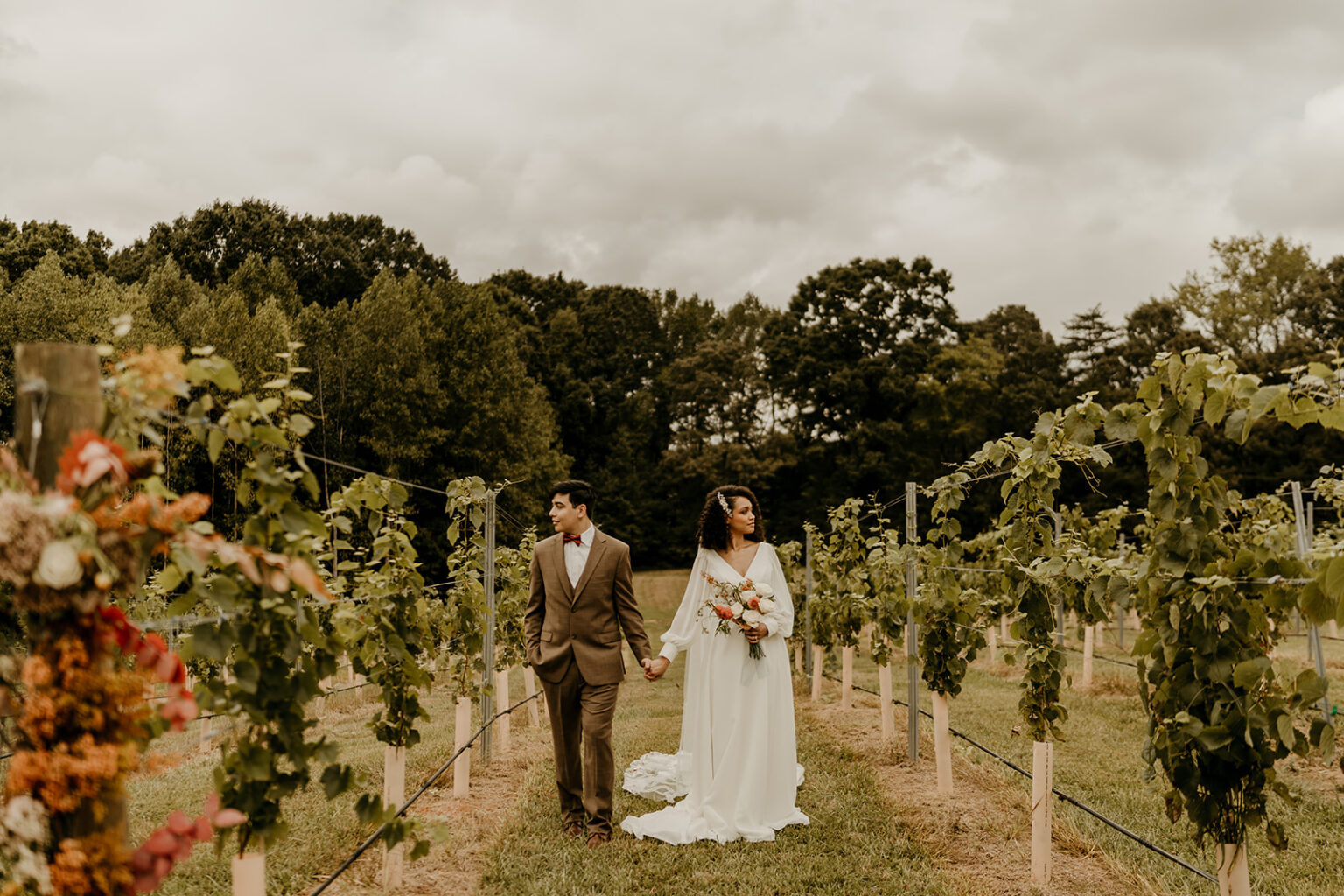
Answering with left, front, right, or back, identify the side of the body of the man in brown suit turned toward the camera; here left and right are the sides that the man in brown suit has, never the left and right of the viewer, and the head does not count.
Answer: front

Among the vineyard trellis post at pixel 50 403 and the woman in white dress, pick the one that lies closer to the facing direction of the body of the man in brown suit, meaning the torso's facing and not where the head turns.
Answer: the vineyard trellis post

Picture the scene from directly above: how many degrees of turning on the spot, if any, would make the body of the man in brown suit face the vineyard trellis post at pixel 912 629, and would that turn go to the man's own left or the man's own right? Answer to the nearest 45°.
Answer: approximately 135° to the man's own left

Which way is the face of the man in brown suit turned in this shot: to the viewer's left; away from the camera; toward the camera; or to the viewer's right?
to the viewer's left

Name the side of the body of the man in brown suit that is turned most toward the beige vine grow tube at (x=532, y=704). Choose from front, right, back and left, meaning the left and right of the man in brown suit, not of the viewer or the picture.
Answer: back

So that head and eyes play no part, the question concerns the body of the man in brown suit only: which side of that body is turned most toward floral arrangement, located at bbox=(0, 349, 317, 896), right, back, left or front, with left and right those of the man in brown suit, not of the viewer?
front

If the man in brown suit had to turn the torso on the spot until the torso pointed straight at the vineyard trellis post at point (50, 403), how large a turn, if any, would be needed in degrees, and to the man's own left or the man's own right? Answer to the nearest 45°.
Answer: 0° — they already face it

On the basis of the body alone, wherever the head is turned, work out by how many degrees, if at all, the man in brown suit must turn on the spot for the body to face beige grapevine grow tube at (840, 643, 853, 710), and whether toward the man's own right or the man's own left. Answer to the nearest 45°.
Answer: approximately 135° to the man's own left

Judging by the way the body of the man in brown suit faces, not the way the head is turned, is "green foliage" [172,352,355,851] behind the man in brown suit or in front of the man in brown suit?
in front

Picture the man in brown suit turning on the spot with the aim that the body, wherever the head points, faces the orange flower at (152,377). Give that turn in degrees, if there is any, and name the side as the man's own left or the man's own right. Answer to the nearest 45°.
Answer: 0° — they already face it
